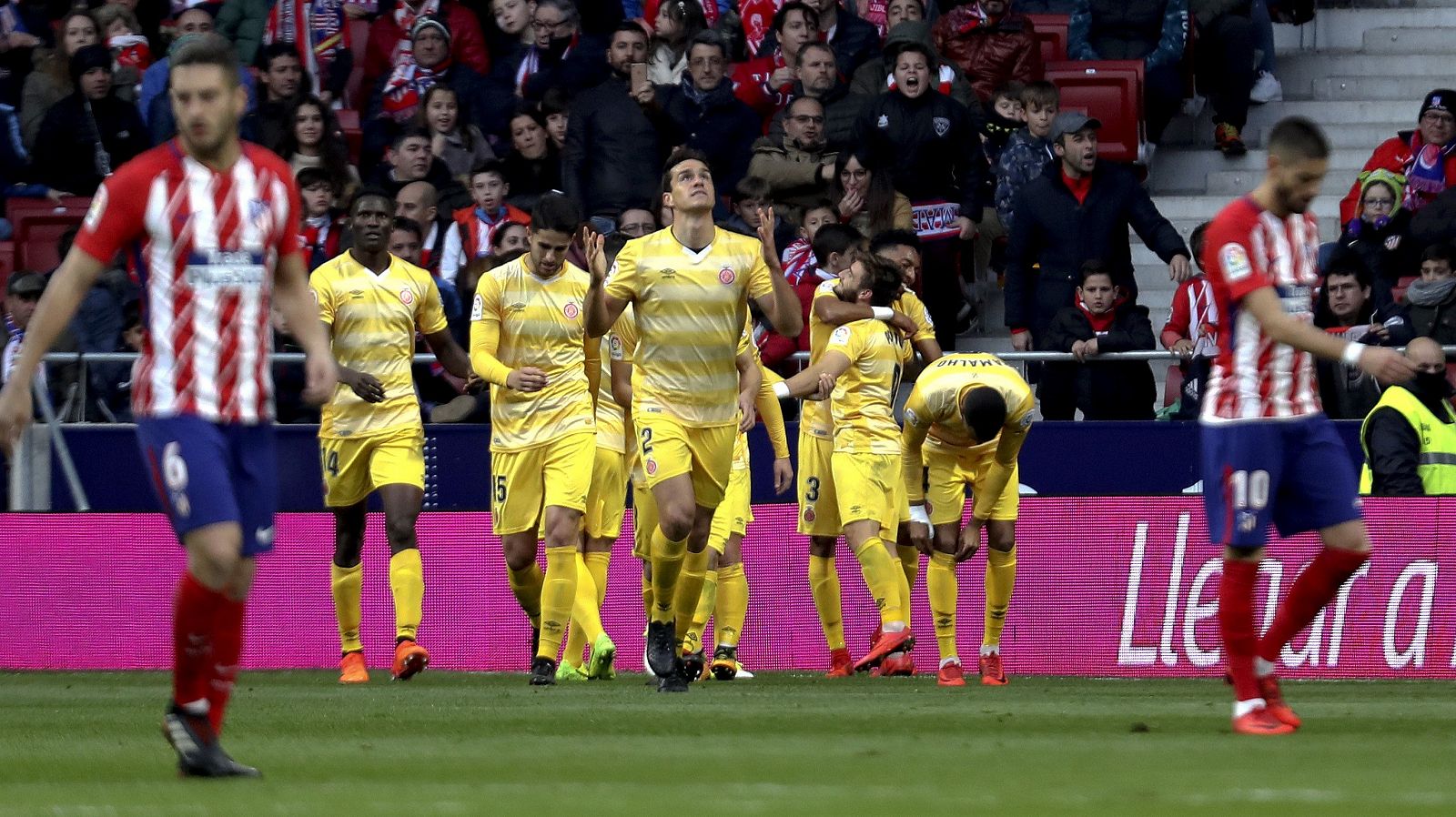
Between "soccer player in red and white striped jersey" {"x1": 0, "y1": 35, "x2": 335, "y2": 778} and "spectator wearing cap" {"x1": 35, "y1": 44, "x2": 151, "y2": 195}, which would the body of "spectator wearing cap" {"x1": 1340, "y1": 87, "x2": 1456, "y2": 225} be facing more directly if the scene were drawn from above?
the soccer player in red and white striped jersey

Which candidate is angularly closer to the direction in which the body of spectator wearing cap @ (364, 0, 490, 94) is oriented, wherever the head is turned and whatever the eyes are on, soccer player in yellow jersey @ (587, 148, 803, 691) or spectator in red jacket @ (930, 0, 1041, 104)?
the soccer player in yellow jersey

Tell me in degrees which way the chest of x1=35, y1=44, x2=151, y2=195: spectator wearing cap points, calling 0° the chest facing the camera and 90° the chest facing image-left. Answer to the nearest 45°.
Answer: approximately 315°

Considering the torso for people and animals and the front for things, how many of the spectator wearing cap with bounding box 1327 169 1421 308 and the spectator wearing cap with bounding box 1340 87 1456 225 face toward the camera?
2

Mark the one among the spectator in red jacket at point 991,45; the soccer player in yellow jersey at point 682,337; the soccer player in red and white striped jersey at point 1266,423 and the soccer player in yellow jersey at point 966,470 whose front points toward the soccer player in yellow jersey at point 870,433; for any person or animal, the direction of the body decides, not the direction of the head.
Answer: the spectator in red jacket

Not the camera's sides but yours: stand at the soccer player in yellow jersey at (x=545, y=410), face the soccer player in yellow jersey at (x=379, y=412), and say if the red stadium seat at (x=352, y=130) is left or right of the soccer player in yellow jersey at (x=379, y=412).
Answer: right

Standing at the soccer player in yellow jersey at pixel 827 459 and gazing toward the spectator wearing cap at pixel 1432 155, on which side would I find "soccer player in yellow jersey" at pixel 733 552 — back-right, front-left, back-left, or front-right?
back-left

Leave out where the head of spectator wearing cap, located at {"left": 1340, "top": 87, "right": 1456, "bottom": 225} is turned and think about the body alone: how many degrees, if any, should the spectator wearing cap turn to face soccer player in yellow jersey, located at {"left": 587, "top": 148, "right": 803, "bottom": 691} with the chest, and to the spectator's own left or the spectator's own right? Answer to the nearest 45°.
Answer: approximately 45° to the spectator's own right

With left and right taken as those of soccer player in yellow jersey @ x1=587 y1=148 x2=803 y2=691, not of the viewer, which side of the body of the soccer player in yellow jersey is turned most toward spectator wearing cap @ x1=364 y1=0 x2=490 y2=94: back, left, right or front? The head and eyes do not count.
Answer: back

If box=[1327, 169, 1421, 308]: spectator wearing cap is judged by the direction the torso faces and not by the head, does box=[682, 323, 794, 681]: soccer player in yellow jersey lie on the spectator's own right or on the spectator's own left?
on the spectator's own right

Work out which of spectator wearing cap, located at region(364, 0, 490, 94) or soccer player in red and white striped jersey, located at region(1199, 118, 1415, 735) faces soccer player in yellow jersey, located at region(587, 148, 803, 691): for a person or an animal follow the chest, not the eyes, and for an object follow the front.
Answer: the spectator wearing cap
